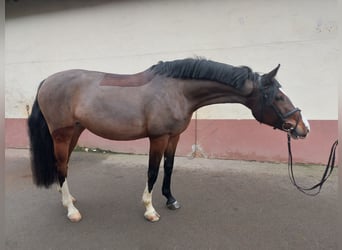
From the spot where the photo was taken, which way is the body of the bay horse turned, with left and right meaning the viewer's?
facing to the right of the viewer
